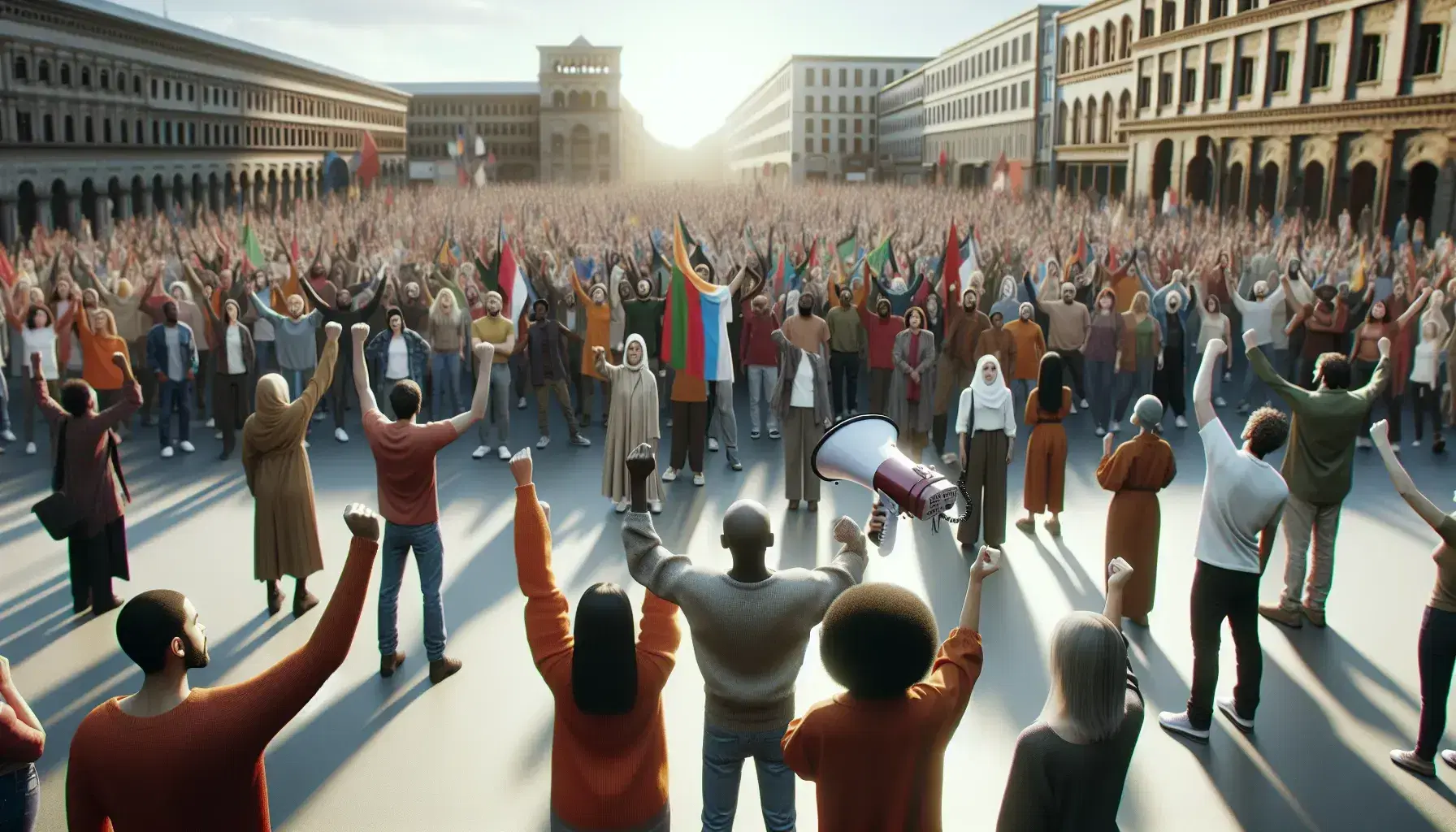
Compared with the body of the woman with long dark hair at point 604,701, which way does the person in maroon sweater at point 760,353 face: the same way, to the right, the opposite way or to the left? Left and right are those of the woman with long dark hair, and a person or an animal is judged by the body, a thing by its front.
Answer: the opposite way

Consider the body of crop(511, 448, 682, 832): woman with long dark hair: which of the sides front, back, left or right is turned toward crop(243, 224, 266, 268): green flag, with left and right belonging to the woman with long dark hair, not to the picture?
front

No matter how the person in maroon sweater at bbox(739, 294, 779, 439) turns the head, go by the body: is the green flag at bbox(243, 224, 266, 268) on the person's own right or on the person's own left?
on the person's own right

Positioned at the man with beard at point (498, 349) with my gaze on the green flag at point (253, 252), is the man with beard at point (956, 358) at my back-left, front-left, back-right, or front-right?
back-right

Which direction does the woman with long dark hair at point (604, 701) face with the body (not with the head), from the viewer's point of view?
away from the camera

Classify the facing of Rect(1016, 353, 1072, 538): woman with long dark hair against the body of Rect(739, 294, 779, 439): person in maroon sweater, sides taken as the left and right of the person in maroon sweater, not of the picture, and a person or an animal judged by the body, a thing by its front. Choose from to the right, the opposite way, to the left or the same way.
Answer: the opposite way

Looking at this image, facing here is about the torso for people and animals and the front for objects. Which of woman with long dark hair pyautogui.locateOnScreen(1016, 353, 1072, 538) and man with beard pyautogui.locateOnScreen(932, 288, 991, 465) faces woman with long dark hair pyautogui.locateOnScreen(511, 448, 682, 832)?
the man with beard

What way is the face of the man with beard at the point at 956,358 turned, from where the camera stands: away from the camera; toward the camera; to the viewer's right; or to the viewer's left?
toward the camera

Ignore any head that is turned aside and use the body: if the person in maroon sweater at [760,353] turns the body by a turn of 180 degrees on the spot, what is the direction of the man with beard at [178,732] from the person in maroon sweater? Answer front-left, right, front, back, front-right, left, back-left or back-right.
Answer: back

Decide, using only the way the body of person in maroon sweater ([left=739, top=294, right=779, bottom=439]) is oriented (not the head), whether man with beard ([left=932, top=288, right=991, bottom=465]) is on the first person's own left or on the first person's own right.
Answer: on the first person's own left

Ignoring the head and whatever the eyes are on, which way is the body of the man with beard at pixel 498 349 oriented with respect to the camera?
toward the camera

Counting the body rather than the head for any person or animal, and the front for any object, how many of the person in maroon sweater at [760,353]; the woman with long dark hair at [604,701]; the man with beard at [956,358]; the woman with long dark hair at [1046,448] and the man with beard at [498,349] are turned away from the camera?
2

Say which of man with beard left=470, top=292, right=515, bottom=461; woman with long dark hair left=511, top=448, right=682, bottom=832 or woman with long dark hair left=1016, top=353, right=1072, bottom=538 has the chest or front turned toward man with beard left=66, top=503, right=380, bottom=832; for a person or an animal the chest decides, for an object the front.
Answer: man with beard left=470, top=292, right=515, bottom=461

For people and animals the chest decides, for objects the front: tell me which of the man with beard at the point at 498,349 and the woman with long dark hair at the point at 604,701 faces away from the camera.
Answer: the woman with long dark hair

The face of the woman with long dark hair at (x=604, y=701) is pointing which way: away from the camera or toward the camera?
away from the camera

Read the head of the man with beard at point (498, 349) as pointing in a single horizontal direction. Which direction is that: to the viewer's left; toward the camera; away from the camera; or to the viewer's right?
toward the camera

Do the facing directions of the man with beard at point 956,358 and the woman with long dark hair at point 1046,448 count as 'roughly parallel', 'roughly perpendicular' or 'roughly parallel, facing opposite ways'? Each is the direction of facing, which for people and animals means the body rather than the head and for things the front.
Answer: roughly parallel, facing opposite ways
